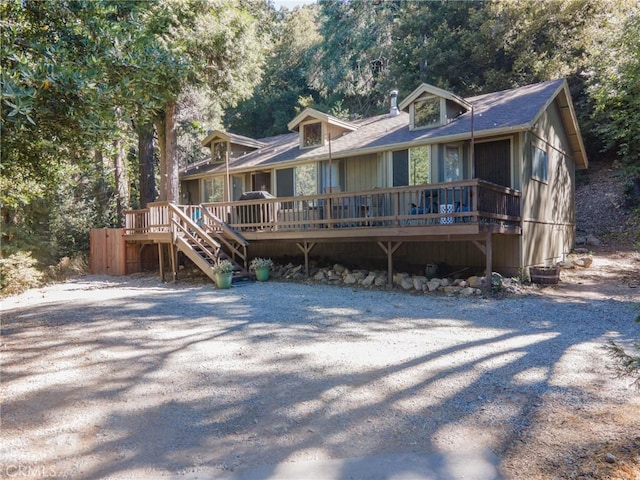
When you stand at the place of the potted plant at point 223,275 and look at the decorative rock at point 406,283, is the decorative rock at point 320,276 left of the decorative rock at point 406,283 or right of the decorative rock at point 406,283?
left

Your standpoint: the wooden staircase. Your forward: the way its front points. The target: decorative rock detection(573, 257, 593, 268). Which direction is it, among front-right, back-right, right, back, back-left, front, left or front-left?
front-left

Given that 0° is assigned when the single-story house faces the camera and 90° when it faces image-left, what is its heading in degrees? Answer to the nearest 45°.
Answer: approximately 45°

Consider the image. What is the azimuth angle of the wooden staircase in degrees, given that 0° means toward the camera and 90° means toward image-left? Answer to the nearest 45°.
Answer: approximately 315°

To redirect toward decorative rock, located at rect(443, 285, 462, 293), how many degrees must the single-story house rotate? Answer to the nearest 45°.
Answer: approximately 45° to its left

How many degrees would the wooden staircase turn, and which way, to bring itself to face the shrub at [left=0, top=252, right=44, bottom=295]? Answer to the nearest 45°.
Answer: approximately 135° to its right

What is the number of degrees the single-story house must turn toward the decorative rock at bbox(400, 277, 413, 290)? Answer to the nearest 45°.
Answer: approximately 45° to its left
